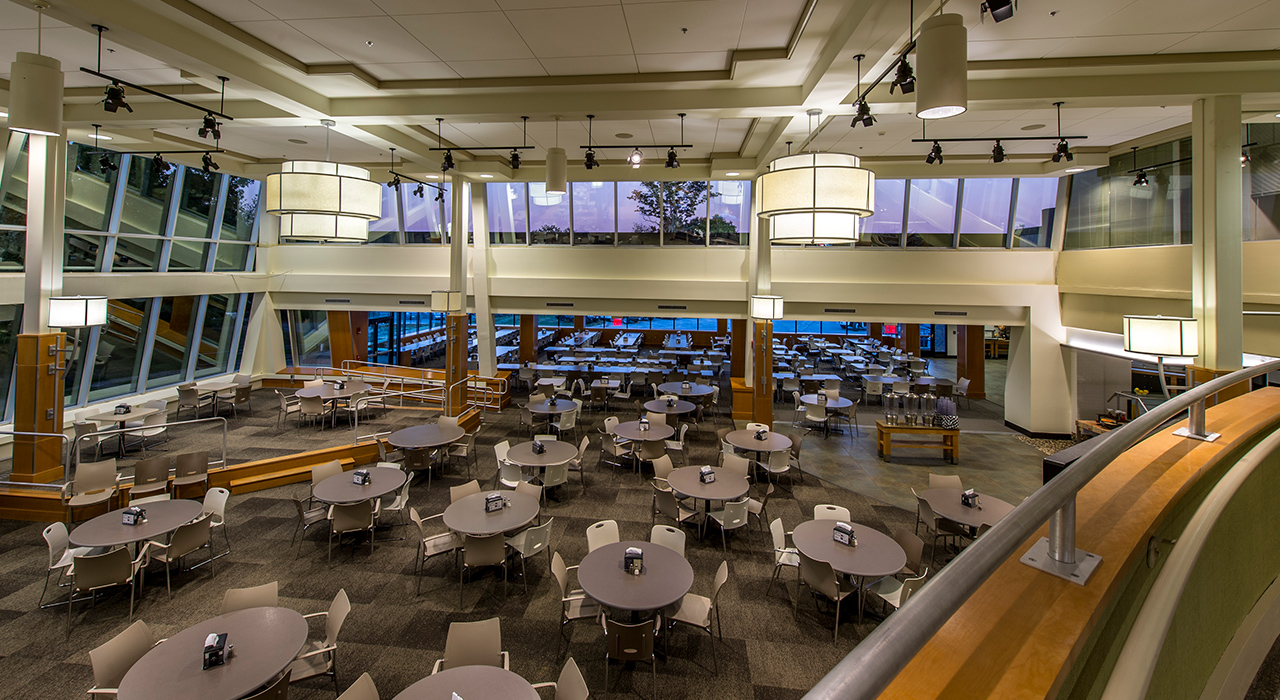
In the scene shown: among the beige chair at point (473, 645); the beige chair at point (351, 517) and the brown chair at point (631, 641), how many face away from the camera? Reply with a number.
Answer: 2

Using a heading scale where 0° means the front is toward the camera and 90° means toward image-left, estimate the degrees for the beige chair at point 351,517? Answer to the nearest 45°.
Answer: approximately 180°

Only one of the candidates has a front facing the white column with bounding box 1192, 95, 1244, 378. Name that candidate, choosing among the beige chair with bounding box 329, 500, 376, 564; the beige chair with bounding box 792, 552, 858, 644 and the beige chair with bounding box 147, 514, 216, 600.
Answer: the beige chair with bounding box 792, 552, 858, 644

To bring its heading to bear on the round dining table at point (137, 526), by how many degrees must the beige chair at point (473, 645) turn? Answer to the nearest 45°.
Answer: approximately 135° to its right

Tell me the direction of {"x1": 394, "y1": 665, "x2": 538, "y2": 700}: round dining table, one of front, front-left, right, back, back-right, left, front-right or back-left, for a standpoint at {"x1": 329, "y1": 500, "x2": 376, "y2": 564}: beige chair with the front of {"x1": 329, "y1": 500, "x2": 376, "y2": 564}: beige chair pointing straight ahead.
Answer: back

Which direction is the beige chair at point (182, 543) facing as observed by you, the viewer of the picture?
facing away from the viewer and to the left of the viewer

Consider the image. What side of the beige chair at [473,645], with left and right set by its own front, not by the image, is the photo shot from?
front

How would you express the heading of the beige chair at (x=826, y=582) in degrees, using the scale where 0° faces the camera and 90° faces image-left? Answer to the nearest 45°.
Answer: approximately 225°

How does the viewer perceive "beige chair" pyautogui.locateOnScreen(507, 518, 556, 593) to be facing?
facing away from the viewer and to the left of the viewer

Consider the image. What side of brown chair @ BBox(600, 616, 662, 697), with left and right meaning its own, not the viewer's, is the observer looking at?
back

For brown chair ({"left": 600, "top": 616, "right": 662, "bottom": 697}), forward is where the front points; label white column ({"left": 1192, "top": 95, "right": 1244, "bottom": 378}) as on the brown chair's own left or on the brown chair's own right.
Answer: on the brown chair's own right

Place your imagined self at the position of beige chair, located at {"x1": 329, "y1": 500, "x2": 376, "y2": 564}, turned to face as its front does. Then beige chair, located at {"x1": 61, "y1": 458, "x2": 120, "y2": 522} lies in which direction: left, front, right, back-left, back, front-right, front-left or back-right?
front-left

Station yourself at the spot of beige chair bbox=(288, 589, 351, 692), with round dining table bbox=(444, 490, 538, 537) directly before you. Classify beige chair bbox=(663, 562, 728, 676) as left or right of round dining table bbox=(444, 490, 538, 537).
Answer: right

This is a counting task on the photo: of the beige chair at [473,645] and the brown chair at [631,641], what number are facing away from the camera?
1

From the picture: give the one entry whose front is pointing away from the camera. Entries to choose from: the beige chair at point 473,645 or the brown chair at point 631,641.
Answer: the brown chair at point 631,641

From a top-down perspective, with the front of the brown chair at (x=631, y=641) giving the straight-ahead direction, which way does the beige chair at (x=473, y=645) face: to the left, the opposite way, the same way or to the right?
the opposite way

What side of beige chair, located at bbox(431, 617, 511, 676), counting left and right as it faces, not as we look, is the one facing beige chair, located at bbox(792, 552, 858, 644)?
left

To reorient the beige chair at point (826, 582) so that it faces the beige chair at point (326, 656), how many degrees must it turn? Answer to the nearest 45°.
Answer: approximately 180°
